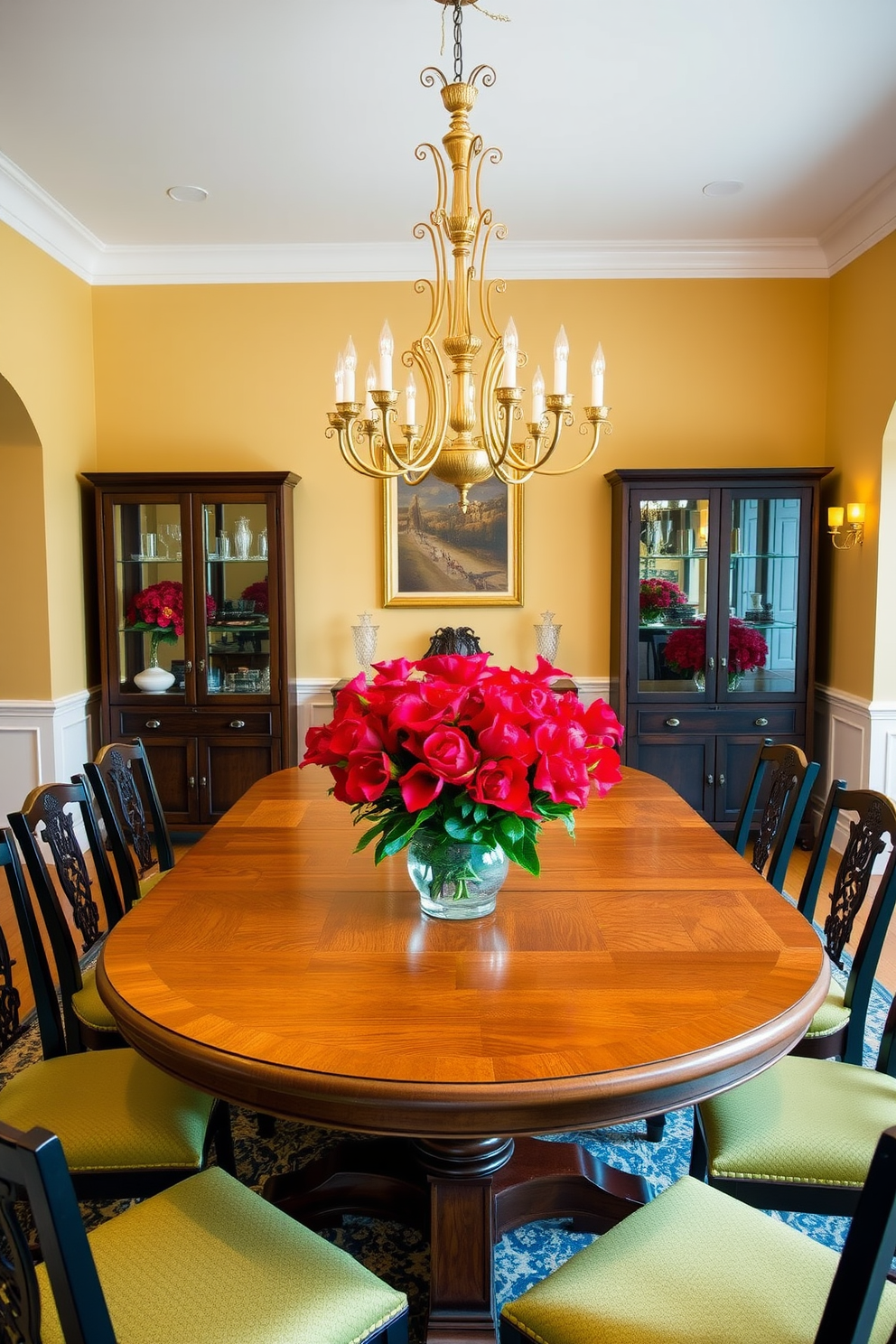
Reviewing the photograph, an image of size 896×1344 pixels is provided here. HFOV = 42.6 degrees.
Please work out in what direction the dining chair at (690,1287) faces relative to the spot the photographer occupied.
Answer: facing away from the viewer and to the left of the viewer

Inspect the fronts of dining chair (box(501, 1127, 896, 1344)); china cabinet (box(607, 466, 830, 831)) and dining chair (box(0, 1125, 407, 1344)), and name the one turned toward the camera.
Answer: the china cabinet

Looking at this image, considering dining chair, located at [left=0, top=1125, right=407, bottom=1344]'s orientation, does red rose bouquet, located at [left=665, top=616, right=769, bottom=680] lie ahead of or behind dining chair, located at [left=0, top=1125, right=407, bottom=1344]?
ahead

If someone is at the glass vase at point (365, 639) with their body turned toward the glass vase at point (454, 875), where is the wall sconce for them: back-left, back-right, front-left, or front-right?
front-left

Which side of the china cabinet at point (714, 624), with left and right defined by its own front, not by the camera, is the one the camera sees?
front

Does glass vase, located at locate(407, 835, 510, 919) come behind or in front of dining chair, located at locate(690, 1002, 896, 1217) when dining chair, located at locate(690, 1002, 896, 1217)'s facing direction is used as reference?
in front

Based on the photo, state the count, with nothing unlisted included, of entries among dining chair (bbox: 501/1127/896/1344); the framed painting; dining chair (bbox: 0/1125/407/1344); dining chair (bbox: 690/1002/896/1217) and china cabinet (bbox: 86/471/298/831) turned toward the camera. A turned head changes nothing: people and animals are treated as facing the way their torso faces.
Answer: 2

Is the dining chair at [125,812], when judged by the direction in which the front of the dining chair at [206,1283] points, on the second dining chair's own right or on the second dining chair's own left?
on the second dining chair's own left

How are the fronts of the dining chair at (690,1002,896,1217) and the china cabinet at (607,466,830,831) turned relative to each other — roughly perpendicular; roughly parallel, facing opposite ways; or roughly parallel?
roughly perpendicular

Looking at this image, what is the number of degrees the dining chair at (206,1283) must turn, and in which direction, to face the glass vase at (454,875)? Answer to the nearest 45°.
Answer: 0° — it already faces it

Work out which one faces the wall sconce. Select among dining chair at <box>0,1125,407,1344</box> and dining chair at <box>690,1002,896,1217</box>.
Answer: dining chair at <box>0,1125,407,1344</box>

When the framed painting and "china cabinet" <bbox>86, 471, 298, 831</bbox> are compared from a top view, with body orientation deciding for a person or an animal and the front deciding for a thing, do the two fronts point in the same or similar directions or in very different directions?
same or similar directions

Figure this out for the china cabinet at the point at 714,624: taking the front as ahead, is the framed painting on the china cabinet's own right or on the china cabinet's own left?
on the china cabinet's own right

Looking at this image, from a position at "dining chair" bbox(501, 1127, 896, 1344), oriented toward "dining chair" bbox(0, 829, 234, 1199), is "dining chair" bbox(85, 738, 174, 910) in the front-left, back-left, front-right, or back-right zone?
front-right

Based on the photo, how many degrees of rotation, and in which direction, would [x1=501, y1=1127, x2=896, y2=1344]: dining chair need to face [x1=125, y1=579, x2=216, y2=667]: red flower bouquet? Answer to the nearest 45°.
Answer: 0° — it already faces it
